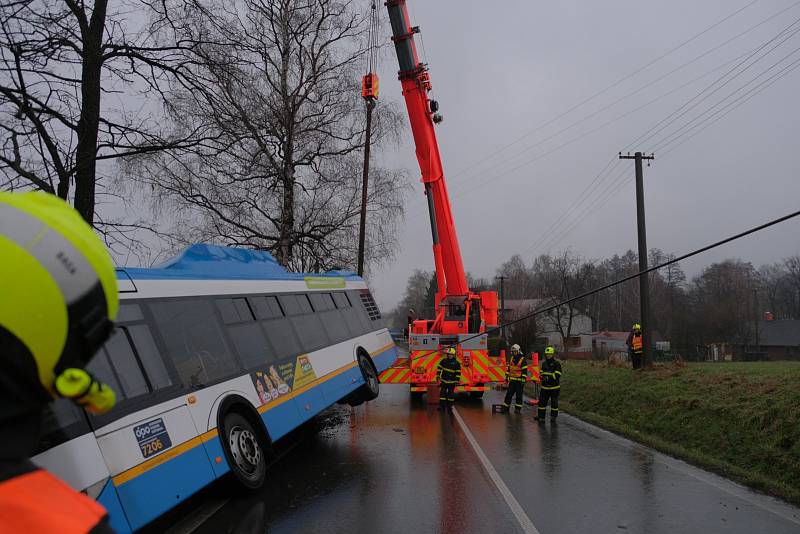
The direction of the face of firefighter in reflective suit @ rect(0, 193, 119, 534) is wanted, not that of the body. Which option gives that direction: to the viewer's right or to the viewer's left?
to the viewer's right

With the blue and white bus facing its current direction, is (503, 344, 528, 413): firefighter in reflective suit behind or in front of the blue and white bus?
behind

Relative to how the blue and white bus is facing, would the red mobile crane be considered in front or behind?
behind

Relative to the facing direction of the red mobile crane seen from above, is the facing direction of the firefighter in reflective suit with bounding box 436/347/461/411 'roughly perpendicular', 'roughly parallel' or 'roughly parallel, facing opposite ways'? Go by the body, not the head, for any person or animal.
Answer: roughly parallel, facing opposite ways

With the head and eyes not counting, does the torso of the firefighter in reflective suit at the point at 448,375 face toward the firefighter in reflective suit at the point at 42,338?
yes

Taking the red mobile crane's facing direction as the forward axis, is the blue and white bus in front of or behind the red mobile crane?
behind

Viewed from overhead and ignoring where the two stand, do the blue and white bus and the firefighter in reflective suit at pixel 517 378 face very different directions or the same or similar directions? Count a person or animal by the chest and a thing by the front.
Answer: same or similar directions

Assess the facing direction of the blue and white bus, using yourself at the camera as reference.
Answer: facing the viewer and to the left of the viewer

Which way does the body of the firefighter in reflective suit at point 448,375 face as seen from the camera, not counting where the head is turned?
toward the camera

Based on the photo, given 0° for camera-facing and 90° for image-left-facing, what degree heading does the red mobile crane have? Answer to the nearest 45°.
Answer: approximately 180°
